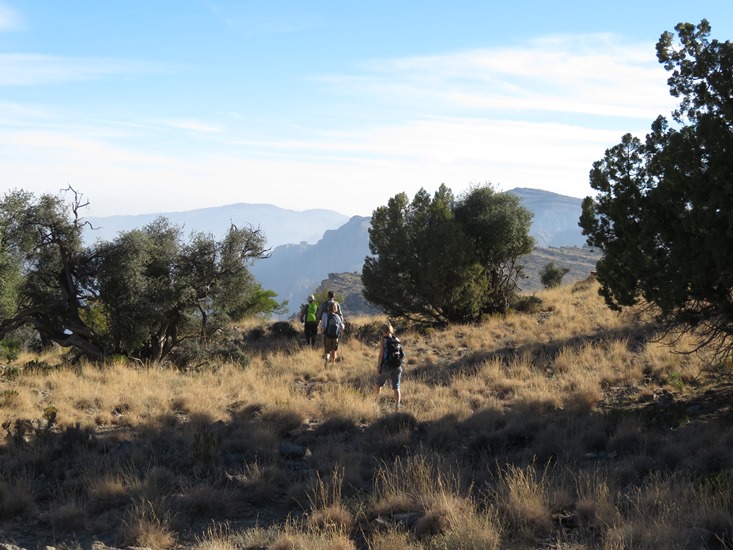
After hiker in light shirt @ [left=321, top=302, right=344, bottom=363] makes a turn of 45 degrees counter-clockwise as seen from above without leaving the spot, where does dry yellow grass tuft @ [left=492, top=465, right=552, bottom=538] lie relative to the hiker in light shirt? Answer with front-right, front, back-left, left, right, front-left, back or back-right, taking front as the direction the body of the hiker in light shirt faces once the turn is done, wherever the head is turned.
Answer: back-left

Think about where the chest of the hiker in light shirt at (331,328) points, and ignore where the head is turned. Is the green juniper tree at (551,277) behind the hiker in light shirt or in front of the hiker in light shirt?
in front

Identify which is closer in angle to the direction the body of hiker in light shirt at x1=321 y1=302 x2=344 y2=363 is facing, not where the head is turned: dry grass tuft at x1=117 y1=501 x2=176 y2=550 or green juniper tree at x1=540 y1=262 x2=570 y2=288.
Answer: the green juniper tree

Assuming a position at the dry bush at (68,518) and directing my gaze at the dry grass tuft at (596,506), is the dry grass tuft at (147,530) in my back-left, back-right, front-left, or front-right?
front-right

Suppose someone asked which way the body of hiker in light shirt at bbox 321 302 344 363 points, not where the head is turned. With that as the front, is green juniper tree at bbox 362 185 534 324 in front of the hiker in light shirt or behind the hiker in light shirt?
in front

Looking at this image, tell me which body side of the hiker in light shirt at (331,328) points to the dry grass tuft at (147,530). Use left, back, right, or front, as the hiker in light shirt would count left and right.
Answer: back

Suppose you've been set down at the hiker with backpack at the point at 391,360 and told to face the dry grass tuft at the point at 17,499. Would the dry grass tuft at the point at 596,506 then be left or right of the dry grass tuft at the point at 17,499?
left

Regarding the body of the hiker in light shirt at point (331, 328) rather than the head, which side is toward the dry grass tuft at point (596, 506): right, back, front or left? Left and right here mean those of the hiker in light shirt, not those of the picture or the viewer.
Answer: back

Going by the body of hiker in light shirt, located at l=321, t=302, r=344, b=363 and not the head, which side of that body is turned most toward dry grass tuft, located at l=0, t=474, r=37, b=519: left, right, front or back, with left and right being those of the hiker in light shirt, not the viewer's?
back

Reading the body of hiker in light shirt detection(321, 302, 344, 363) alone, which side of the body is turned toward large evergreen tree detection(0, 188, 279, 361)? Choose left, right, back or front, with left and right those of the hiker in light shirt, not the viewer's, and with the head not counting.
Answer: left

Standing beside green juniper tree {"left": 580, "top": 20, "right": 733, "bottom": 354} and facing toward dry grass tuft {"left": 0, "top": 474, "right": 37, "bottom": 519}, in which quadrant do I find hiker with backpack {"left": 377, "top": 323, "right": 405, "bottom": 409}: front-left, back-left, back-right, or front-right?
front-right

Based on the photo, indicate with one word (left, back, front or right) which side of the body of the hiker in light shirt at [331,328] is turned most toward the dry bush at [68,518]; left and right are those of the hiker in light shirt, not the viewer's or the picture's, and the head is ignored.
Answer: back

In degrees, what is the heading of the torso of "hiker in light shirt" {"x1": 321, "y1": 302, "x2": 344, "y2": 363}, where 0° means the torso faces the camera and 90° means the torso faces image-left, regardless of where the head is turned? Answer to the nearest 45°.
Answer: approximately 180°
